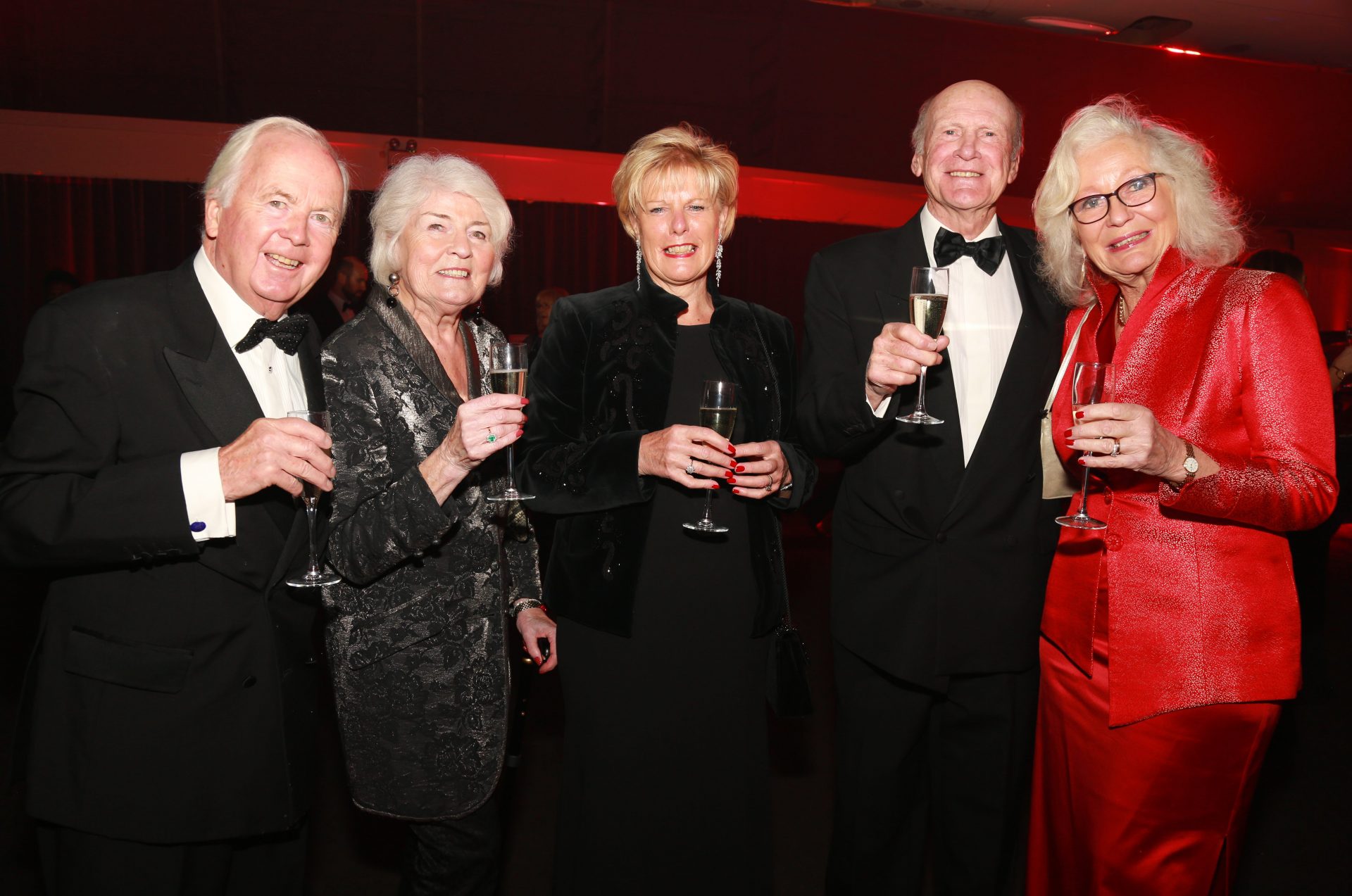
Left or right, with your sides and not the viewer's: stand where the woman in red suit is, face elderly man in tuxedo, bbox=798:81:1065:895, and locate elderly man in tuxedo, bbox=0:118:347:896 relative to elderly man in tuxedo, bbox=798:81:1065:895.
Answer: left

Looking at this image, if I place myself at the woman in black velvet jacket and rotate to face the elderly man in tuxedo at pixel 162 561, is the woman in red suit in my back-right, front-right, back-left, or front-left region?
back-left

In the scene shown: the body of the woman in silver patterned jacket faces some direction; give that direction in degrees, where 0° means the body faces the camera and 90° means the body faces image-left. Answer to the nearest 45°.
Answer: approximately 315°

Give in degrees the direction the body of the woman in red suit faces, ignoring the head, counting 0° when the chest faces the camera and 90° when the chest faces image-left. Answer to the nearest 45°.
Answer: approximately 45°

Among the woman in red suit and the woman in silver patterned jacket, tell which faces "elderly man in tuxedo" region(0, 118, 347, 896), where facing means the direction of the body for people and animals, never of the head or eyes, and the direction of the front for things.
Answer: the woman in red suit

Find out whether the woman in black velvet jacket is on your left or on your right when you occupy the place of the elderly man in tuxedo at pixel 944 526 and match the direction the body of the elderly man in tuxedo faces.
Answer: on your right

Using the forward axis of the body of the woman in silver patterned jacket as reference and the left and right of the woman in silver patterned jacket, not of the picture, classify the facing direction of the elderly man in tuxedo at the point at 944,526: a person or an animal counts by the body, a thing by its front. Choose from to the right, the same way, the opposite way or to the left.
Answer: to the right

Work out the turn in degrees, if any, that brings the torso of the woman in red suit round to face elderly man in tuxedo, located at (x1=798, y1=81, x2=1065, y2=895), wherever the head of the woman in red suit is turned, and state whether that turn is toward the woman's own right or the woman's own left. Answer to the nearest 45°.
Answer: approximately 45° to the woman's own right
